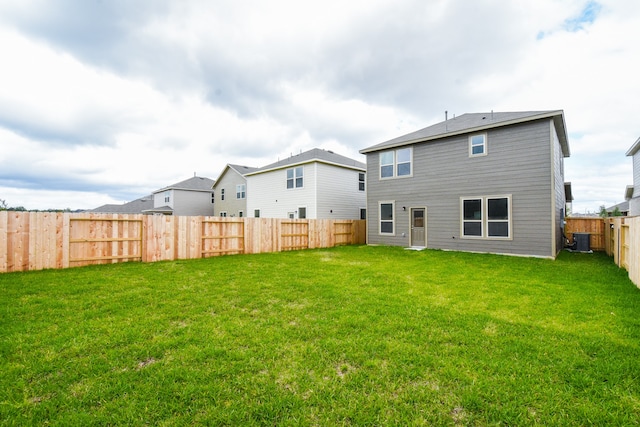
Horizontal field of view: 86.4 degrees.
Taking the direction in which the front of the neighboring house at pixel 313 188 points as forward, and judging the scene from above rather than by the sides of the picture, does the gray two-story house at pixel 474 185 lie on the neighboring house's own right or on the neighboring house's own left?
on the neighboring house's own right

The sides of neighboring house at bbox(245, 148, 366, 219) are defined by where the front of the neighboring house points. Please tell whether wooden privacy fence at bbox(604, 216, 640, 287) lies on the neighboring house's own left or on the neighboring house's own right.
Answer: on the neighboring house's own right

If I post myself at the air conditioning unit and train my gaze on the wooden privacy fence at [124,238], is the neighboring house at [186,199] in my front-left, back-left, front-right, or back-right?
front-right

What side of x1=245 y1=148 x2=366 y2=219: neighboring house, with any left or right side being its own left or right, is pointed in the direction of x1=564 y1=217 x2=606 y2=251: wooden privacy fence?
right

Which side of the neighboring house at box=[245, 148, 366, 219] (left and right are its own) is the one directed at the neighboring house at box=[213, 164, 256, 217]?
left

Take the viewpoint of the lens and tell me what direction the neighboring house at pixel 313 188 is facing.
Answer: facing away from the viewer and to the right of the viewer

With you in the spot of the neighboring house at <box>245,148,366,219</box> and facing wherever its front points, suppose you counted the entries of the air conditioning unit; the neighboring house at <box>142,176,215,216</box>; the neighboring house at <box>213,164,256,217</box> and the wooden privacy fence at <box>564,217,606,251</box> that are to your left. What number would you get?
2

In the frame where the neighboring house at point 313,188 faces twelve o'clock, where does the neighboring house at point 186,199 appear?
the neighboring house at point 186,199 is roughly at 9 o'clock from the neighboring house at point 313,188.

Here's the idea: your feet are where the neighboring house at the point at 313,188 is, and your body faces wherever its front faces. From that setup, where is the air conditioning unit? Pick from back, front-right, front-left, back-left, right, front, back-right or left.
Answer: right
